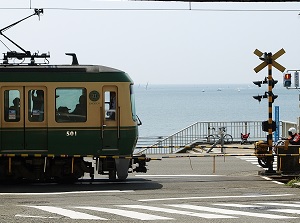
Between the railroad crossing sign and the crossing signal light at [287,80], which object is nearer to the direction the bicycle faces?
the crossing signal light

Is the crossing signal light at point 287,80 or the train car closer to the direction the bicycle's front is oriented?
the crossing signal light

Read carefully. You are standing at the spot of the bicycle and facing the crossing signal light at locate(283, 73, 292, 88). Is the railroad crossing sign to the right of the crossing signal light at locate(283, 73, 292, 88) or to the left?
right

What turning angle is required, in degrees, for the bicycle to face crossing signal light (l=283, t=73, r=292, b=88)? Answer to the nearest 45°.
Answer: approximately 45° to its right

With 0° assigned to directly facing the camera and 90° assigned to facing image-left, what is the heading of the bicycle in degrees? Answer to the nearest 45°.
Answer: approximately 270°

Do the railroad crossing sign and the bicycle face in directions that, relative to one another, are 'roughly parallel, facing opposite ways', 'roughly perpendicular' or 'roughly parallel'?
roughly perpendicular
